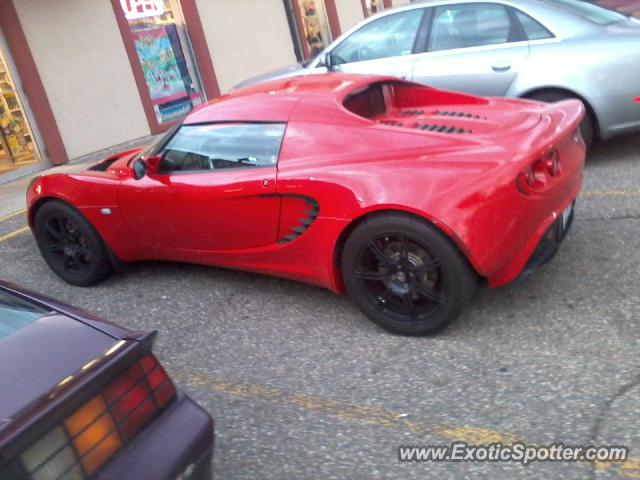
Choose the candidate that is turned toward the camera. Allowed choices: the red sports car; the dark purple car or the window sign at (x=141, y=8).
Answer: the window sign

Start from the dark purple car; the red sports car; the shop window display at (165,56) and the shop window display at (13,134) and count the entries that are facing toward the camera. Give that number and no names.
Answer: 2

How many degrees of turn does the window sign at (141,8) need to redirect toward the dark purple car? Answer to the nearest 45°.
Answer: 0° — it already faces it

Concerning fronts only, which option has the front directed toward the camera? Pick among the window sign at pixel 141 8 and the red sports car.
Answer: the window sign

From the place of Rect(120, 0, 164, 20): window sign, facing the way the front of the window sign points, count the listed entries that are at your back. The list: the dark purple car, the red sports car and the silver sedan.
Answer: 0

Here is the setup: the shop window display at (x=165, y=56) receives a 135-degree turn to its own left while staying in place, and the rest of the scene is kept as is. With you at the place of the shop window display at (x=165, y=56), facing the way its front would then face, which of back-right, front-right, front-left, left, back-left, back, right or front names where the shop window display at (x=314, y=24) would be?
front

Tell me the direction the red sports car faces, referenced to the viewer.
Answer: facing away from the viewer and to the left of the viewer

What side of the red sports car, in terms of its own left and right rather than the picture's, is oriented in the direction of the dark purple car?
left

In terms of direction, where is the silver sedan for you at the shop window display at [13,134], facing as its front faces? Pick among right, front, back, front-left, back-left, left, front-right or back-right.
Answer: front-left

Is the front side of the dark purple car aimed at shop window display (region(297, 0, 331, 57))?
no

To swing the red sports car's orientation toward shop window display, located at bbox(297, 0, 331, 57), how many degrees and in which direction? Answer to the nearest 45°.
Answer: approximately 45° to its right

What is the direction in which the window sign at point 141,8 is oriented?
toward the camera

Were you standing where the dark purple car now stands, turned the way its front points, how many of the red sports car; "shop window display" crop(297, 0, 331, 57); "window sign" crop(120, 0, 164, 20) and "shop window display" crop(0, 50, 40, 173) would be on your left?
0

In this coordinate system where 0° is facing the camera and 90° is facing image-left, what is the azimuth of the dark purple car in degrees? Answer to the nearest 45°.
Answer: approximately 135°

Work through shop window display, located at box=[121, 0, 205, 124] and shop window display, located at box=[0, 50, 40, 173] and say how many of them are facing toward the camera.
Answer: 2

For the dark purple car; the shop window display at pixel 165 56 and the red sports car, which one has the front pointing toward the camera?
the shop window display

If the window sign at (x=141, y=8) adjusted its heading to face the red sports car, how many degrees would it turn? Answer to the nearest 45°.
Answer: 0° — it already faces it

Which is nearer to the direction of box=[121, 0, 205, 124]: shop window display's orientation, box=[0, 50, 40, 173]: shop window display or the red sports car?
the red sports car

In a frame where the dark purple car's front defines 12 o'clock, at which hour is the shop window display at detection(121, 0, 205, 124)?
The shop window display is roughly at 2 o'clock from the dark purple car.

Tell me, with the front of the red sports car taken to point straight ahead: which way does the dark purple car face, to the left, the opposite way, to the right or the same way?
the same way
